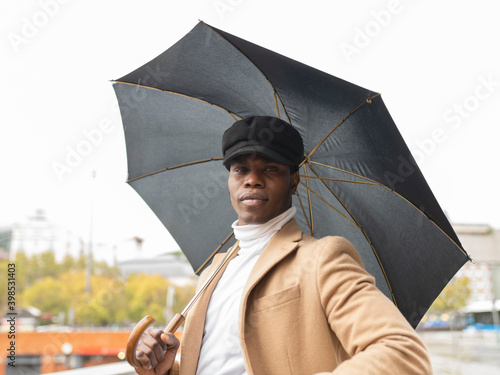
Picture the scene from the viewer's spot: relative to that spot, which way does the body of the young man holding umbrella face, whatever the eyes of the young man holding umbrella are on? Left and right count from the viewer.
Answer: facing the viewer and to the left of the viewer

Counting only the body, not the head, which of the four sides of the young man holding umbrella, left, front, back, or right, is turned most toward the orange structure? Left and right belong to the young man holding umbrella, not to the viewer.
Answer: right
